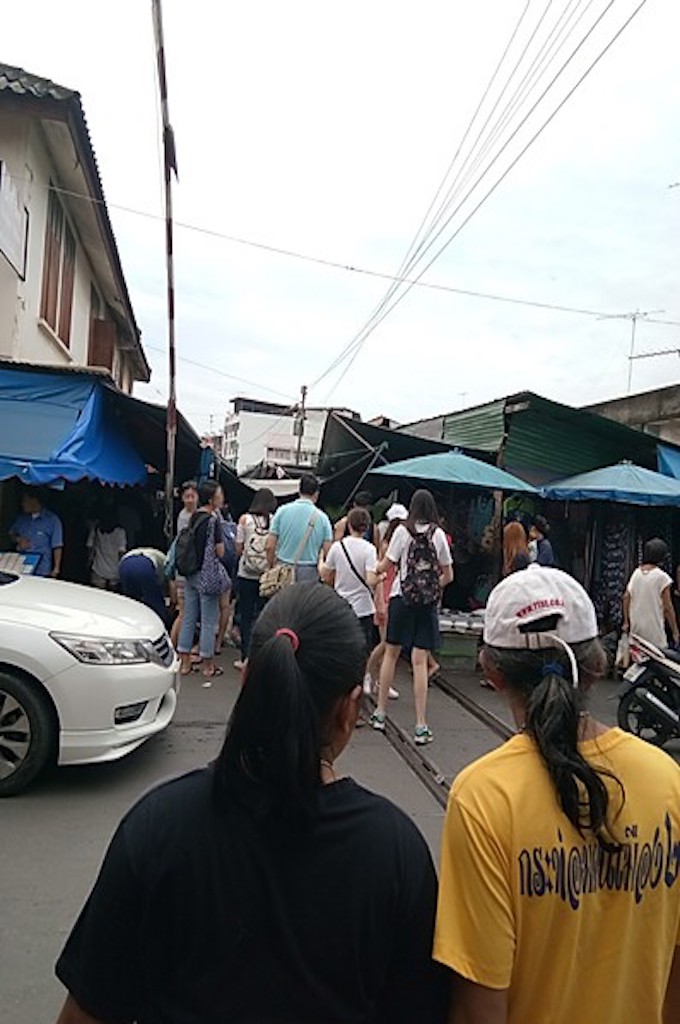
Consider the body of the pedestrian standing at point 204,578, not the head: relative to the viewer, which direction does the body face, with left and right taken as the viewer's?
facing away from the viewer and to the right of the viewer

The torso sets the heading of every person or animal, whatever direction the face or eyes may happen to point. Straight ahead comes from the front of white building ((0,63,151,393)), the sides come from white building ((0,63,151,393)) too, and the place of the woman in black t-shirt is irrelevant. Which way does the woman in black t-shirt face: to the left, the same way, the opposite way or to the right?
to the left

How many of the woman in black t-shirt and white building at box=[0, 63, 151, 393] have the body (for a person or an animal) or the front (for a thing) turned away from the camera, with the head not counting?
1

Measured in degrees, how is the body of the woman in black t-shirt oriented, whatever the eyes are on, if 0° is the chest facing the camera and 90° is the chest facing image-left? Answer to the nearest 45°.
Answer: approximately 180°

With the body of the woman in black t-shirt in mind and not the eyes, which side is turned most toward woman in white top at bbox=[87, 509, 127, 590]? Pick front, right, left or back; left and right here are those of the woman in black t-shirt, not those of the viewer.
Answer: front

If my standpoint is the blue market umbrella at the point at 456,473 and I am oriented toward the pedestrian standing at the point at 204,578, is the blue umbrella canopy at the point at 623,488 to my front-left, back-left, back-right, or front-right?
back-left

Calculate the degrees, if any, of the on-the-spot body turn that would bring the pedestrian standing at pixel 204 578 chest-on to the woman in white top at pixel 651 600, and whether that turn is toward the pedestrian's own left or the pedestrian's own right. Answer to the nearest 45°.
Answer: approximately 45° to the pedestrian's own right

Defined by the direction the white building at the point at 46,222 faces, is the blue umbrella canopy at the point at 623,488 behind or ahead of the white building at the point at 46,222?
ahead

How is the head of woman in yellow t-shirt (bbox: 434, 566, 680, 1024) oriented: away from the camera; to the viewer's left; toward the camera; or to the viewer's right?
away from the camera

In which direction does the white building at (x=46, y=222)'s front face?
to the viewer's right

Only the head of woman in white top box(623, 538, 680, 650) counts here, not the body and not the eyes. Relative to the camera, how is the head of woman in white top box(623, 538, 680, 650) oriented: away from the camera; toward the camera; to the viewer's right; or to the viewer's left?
away from the camera
